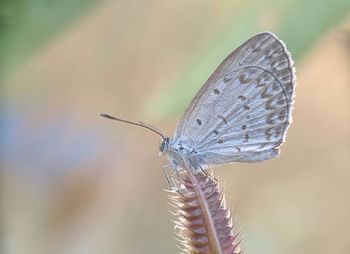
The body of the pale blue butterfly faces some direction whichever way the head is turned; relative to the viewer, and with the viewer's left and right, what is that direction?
facing to the left of the viewer
